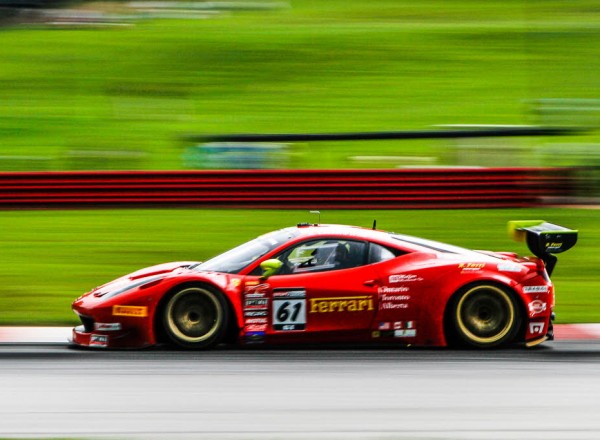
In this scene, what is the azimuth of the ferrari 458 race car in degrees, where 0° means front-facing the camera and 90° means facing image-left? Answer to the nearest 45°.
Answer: approximately 90°

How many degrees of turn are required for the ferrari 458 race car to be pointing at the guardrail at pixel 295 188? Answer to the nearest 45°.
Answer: approximately 90° to its right
